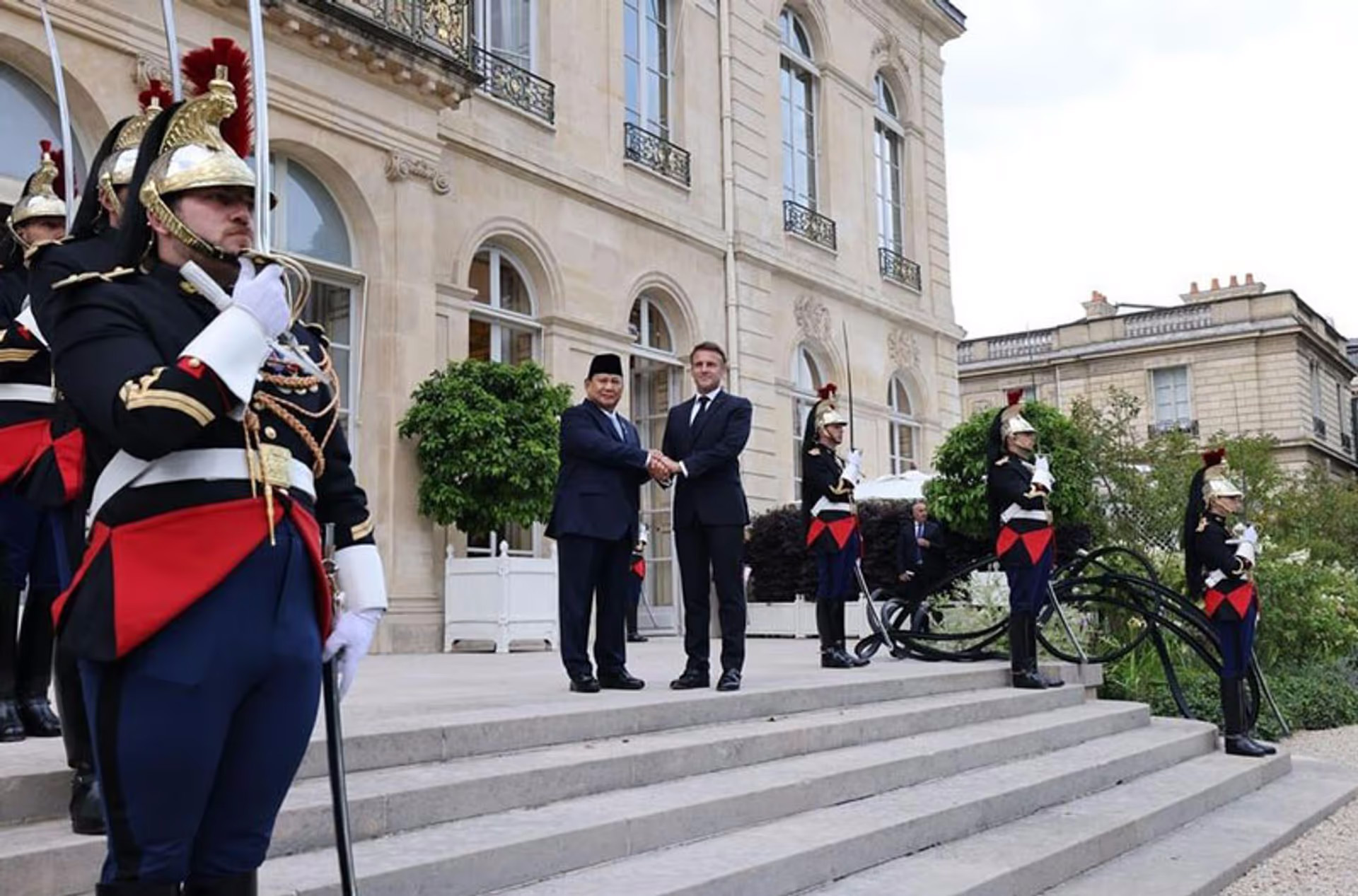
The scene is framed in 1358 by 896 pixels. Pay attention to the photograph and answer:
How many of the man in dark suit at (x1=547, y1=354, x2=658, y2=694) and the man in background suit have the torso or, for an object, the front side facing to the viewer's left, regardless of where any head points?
0

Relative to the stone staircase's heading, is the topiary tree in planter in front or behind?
behind

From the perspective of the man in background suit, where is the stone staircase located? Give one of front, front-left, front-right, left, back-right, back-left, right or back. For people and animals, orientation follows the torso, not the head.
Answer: front

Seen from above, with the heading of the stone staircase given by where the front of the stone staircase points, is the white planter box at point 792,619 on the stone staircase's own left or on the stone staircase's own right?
on the stone staircase's own left

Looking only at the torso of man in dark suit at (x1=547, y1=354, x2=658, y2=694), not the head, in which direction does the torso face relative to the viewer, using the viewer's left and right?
facing the viewer and to the right of the viewer

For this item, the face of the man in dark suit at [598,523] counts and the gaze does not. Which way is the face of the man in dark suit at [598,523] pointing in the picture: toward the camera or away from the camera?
toward the camera

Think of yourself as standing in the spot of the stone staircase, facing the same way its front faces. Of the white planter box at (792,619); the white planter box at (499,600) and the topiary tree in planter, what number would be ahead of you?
0

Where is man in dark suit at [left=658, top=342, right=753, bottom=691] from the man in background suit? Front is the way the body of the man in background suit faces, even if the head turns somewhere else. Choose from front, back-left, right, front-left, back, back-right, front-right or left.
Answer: front

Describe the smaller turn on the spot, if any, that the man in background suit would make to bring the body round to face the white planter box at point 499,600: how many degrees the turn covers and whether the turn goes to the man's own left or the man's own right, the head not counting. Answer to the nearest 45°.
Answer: approximately 45° to the man's own right

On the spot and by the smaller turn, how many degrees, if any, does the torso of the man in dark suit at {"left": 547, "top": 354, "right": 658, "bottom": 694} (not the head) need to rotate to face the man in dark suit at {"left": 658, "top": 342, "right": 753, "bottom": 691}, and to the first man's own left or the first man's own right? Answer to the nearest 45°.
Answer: approximately 45° to the first man's own left

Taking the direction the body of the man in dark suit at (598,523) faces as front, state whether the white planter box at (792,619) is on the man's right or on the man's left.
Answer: on the man's left

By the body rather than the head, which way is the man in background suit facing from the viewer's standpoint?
toward the camera

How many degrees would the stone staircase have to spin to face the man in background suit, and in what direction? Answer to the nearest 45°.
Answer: approximately 135° to its left
